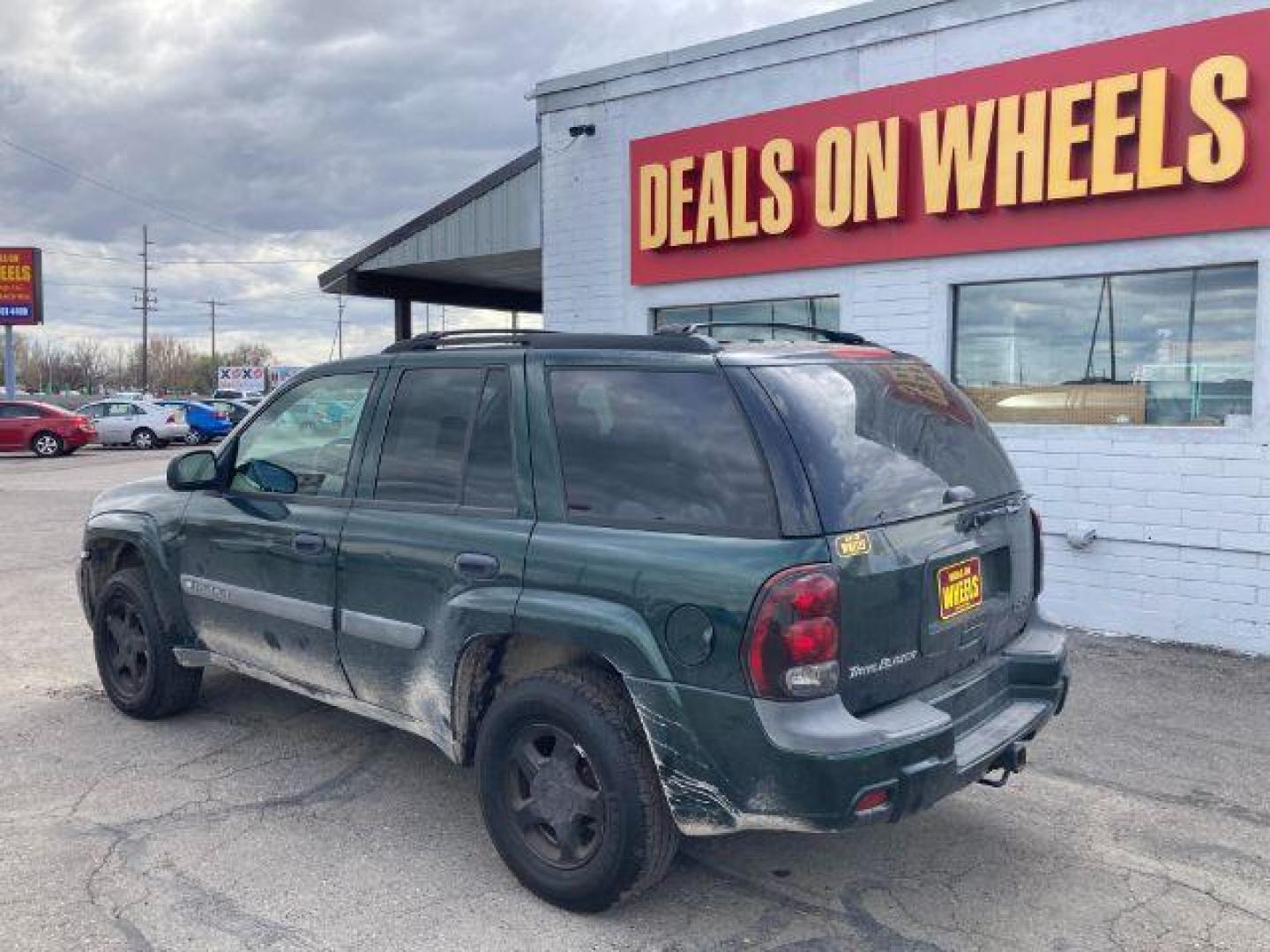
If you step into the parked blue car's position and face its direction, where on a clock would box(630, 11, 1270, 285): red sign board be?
The red sign board is roughly at 7 o'clock from the parked blue car.

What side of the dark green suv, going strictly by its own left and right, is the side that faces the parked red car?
front

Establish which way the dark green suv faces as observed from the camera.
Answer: facing away from the viewer and to the left of the viewer

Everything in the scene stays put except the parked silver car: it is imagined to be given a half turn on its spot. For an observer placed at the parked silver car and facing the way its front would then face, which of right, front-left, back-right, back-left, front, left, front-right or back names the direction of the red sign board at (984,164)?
front-right

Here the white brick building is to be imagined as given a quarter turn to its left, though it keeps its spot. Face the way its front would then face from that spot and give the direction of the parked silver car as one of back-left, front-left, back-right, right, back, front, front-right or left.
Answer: back

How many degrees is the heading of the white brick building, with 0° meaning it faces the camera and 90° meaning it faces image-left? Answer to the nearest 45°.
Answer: approximately 45°

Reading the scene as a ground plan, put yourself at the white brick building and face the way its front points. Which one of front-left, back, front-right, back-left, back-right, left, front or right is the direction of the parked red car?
right

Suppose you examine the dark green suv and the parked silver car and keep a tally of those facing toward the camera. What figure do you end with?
0

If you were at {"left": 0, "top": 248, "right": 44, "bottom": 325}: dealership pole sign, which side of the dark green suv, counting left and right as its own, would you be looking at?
front
